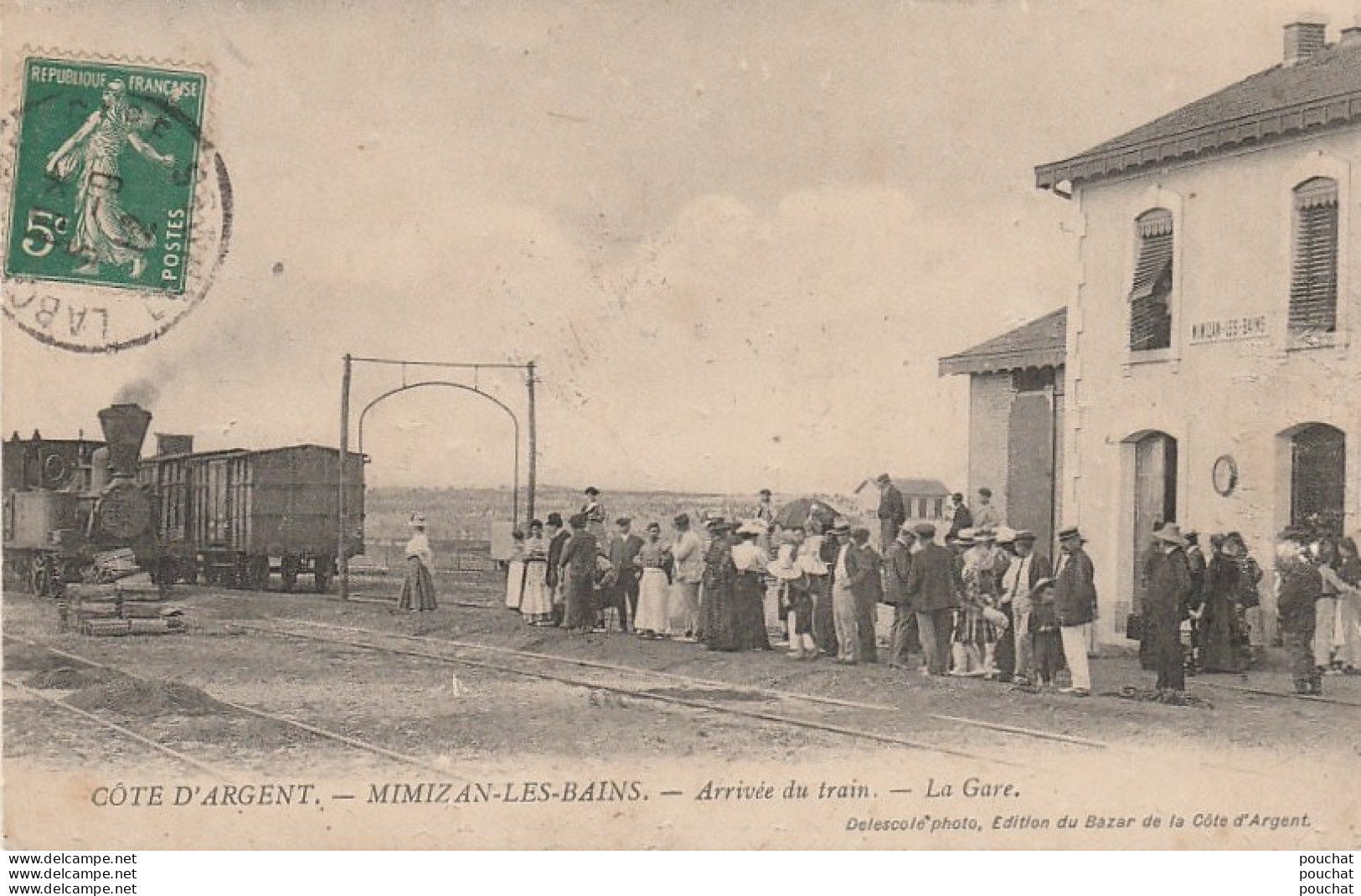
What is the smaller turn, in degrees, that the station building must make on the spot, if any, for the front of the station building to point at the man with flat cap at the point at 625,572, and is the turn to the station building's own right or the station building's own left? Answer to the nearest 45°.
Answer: approximately 45° to the station building's own right

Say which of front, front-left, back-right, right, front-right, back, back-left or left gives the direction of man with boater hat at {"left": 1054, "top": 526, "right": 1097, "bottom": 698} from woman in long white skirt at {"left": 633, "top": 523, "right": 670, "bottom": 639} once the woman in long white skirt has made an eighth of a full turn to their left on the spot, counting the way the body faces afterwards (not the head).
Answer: front

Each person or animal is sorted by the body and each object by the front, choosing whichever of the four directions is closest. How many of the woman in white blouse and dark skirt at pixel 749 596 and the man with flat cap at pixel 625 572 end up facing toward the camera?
1

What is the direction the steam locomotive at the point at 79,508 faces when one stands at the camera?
facing the viewer and to the right of the viewer

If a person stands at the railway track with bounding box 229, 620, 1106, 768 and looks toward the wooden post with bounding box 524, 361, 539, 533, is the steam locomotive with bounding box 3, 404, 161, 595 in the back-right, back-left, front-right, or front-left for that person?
front-left

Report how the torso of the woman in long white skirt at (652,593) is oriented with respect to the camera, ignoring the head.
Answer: toward the camera

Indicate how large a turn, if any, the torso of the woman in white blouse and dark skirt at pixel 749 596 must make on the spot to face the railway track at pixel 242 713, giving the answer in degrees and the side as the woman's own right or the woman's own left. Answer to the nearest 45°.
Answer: approximately 135° to the woman's own left

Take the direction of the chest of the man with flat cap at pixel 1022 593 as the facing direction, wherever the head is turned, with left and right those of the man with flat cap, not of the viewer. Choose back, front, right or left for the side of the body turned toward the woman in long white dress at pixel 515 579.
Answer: right
